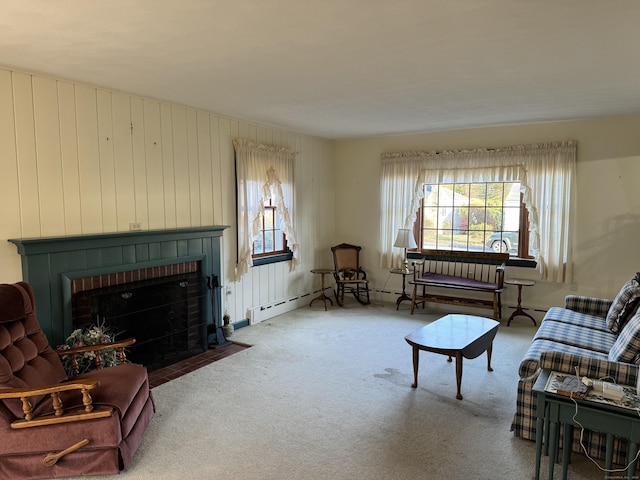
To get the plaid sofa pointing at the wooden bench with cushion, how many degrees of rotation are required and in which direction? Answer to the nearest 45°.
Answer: approximately 45° to its right

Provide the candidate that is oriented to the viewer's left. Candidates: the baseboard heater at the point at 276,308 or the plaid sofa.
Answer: the plaid sofa

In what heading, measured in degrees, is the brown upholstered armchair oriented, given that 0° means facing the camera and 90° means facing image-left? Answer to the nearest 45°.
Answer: approximately 270°

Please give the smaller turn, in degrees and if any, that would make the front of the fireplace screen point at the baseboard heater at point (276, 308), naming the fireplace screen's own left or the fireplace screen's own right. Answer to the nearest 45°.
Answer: approximately 90° to the fireplace screen's own left

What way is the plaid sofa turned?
to the viewer's left

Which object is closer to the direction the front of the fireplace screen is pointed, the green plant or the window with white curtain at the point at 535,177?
the window with white curtain

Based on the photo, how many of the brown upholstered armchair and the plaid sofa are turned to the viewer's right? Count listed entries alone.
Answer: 1

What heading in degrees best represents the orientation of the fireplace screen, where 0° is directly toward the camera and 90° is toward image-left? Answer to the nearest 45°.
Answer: approximately 315°
